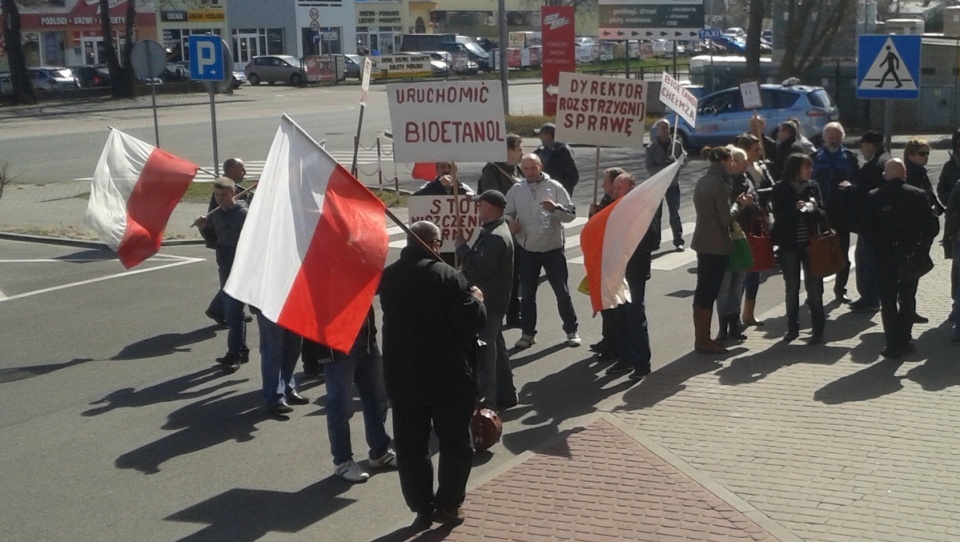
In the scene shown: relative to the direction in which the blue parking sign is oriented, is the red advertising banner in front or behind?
behind

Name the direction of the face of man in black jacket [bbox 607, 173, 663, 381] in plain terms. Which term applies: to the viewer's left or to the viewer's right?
to the viewer's left

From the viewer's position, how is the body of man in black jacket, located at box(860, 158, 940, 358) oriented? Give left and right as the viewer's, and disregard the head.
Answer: facing away from the viewer

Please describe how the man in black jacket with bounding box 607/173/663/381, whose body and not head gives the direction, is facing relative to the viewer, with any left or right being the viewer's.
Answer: facing to the left of the viewer

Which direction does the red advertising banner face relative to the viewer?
toward the camera

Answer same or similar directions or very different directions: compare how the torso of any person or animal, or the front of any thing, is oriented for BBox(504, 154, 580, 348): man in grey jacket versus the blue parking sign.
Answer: same or similar directions

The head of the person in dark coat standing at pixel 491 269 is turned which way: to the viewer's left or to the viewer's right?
to the viewer's left

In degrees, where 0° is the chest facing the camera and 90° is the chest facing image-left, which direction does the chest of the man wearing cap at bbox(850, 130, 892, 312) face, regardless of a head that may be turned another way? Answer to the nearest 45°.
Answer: approximately 90°

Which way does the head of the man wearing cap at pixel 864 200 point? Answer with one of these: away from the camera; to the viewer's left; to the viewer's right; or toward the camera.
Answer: to the viewer's left

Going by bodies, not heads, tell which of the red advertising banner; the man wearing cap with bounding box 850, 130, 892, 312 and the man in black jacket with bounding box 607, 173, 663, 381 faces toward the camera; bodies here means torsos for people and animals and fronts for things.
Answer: the red advertising banner

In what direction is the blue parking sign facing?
toward the camera
